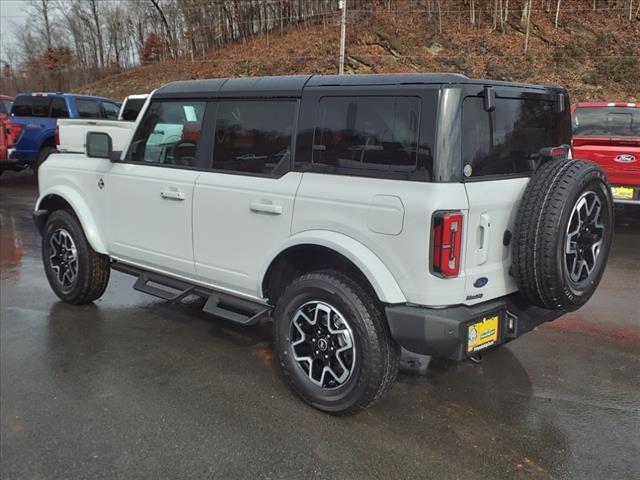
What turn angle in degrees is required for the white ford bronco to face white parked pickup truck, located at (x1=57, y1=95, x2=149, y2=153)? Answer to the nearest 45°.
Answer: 0° — it already faces it

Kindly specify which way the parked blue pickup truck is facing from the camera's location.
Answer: facing away from the viewer and to the right of the viewer

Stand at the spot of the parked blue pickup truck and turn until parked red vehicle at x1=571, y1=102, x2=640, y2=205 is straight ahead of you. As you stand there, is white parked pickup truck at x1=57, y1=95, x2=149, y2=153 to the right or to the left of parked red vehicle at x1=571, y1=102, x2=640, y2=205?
right

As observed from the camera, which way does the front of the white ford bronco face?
facing away from the viewer and to the left of the viewer

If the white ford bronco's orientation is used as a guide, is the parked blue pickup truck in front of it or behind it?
in front

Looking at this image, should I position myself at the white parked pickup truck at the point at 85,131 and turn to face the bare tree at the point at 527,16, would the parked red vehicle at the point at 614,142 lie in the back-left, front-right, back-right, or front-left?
front-right

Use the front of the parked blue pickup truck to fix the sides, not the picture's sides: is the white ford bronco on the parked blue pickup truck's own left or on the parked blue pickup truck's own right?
on the parked blue pickup truck's own right

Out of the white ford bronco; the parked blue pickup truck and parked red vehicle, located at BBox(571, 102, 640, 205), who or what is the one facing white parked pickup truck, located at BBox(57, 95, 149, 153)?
the white ford bronco

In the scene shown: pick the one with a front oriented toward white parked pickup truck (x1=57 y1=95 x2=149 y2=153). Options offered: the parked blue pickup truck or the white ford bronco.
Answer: the white ford bronco

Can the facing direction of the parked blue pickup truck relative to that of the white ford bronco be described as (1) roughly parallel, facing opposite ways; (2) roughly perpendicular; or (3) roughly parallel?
roughly perpendicular

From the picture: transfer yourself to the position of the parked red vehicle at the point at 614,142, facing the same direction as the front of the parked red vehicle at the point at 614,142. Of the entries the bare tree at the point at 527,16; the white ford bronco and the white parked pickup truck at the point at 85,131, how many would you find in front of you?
1

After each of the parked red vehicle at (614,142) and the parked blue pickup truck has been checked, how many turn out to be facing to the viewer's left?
0

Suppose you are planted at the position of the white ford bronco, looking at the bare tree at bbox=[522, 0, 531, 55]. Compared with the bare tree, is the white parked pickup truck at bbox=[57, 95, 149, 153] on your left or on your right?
left

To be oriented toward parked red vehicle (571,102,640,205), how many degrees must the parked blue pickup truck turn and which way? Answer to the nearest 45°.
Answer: approximately 90° to its right
